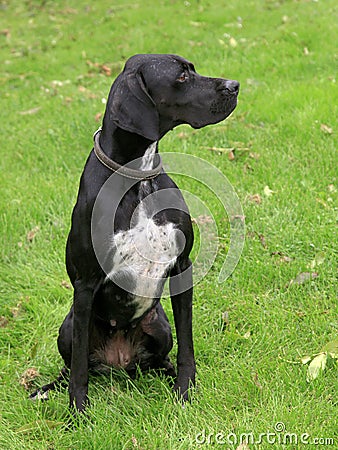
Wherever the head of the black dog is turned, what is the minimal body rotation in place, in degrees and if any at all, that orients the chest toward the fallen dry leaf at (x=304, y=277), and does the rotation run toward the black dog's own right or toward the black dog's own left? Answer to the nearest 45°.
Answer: approximately 135° to the black dog's own left

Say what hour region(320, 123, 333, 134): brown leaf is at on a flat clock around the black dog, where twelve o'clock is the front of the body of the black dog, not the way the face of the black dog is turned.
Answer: The brown leaf is roughly at 7 o'clock from the black dog.

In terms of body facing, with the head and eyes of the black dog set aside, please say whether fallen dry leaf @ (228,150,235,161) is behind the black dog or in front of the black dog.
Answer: behind

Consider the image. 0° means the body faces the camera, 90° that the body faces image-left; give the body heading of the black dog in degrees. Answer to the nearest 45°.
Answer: approximately 0°

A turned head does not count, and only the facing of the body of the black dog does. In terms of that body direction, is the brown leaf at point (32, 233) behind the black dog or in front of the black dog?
behind

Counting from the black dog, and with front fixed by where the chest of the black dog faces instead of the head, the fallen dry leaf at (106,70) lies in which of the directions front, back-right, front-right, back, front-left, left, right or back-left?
back

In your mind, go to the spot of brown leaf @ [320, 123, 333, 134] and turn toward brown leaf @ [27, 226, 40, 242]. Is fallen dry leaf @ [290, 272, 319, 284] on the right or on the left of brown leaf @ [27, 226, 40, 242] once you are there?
left

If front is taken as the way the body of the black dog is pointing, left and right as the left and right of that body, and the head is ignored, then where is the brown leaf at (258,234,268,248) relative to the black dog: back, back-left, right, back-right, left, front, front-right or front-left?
back-left

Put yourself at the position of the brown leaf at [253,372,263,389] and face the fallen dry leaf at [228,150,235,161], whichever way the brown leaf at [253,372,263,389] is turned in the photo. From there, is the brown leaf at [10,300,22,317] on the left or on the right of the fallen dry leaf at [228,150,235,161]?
left
